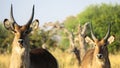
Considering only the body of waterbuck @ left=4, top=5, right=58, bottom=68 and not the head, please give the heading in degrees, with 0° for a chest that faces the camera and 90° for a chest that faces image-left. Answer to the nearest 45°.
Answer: approximately 45°
